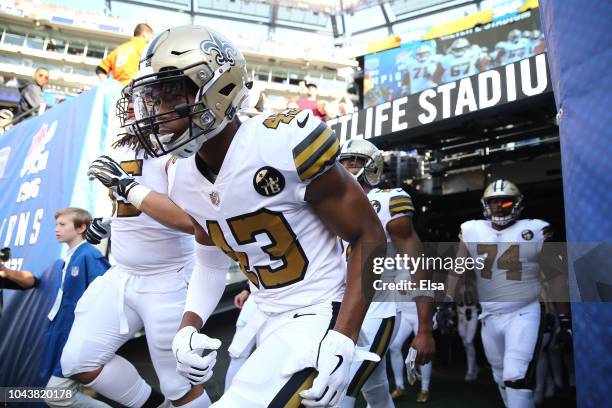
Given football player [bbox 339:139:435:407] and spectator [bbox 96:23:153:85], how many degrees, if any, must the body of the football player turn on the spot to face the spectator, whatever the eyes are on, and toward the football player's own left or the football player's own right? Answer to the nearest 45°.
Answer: approximately 90° to the football player's own right

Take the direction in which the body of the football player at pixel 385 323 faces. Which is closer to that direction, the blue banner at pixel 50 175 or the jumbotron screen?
the blue banner

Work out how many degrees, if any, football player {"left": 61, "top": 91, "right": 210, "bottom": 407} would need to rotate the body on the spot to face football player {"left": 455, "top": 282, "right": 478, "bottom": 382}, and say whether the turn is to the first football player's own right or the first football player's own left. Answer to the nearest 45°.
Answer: approximately 180°

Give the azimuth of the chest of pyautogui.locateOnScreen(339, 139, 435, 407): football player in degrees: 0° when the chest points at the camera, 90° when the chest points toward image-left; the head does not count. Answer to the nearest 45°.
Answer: approximately 45°

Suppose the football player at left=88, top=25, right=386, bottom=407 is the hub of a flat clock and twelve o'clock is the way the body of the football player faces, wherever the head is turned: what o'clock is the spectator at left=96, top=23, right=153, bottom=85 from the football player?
The spectator is roughly at 4 o'clock from the football player.
